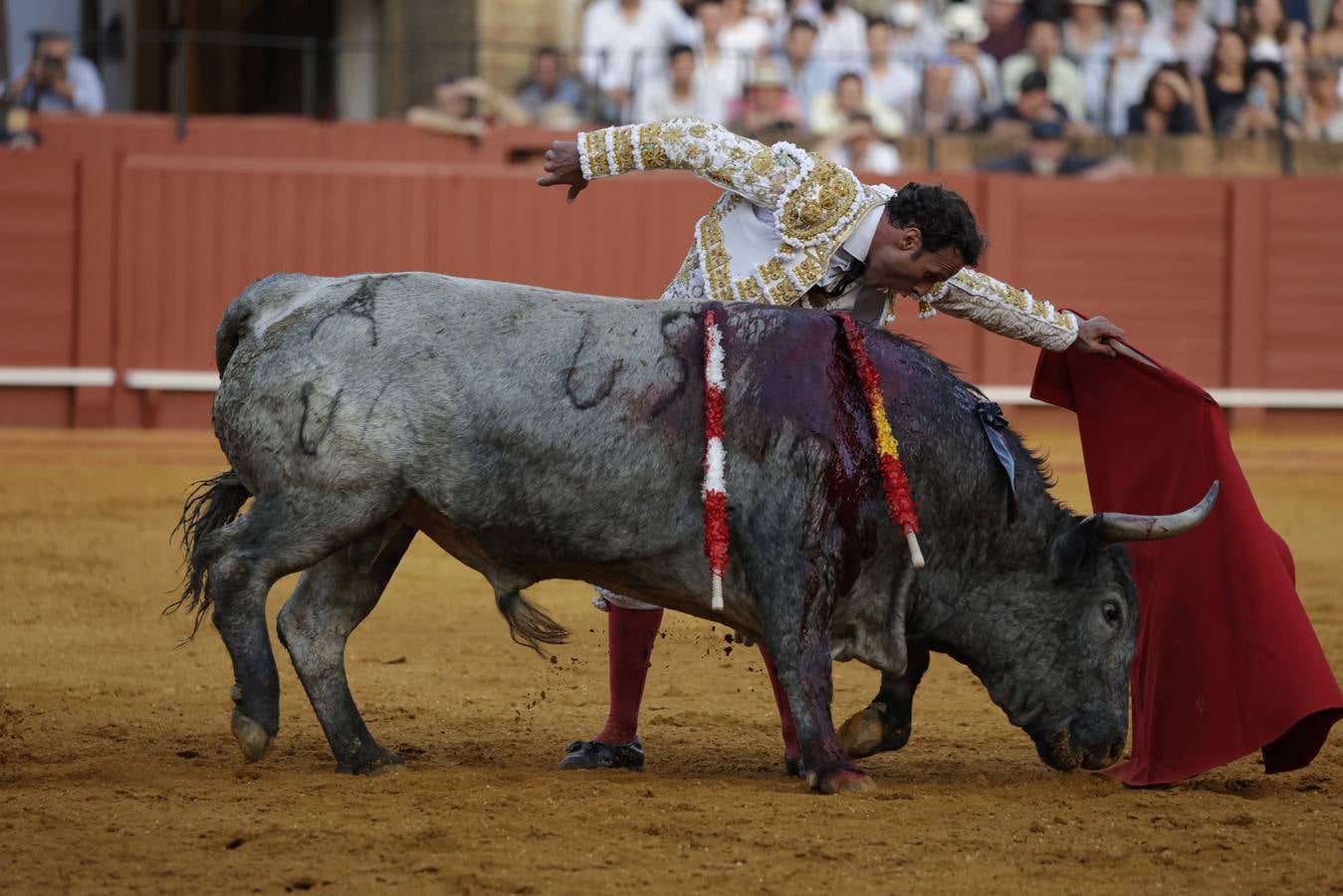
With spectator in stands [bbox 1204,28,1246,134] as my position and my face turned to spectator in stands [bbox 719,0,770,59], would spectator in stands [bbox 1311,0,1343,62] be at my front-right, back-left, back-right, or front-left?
back-right

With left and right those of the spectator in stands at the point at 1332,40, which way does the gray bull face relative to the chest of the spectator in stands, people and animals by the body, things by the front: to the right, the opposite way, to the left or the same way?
to the left

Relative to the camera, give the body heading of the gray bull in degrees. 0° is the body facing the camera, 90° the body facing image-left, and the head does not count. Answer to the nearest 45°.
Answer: approximately 270°

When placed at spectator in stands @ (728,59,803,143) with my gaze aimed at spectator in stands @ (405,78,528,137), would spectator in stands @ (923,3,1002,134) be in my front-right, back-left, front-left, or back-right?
back-right

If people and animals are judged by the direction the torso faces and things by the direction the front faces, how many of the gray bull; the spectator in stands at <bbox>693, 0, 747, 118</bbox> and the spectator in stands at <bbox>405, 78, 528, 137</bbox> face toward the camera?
2

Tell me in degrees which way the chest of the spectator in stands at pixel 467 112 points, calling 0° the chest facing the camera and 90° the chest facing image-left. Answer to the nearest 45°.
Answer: approximately 0°
